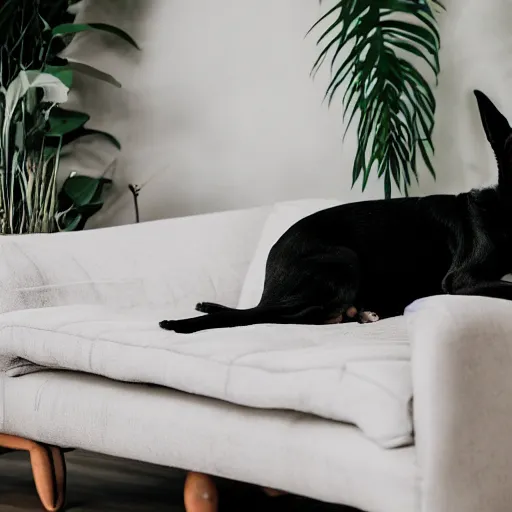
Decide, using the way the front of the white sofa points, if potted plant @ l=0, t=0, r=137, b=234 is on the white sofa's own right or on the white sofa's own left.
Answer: on the white sofa's own right

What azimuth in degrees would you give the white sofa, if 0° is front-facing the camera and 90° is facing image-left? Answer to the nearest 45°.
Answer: approximately 45°

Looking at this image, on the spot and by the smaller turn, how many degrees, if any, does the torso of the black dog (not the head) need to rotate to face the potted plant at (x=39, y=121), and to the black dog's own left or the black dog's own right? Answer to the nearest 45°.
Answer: approximately 135° to the black dog's own left

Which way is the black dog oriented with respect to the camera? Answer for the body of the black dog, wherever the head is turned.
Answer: to the viewer's right
